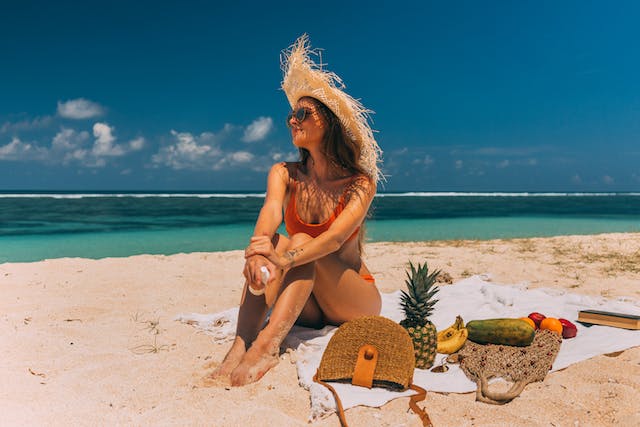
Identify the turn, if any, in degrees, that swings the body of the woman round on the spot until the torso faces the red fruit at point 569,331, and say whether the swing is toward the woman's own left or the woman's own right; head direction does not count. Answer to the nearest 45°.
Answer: approximately 135° to the woman's own left

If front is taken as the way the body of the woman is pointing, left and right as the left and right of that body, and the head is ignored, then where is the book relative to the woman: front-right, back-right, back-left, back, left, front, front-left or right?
back-left

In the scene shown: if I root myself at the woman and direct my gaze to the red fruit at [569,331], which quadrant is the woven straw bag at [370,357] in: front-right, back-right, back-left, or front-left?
front-right

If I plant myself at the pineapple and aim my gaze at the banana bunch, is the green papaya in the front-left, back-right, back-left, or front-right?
front-right

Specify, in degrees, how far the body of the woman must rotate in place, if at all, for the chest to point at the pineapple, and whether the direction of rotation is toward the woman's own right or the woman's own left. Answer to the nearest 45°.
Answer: approximately 90° to the woman's own left
